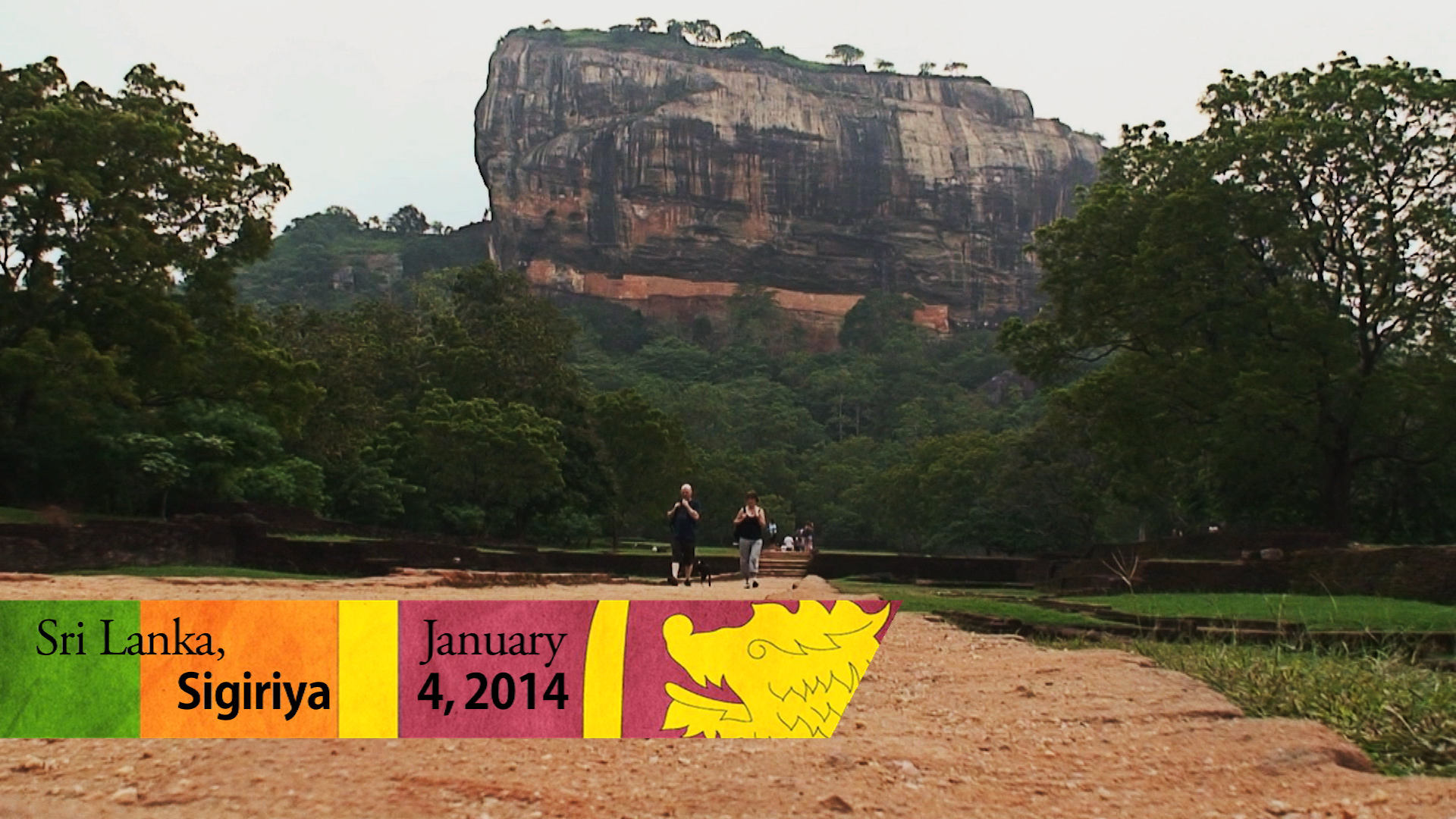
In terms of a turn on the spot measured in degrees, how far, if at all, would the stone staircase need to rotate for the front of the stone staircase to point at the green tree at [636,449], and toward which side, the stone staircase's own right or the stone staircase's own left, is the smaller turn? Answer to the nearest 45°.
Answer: approximately 135° to the stone staircase's own right

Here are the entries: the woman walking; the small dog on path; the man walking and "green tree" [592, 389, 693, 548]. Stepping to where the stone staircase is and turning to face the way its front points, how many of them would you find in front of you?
3

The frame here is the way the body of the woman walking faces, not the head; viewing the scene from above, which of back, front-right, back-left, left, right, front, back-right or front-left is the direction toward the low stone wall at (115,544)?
right

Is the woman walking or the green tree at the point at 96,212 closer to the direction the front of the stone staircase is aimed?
the woman walking

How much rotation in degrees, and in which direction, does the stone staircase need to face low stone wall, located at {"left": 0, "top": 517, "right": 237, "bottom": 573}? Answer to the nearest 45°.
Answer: approximately 45° to its right

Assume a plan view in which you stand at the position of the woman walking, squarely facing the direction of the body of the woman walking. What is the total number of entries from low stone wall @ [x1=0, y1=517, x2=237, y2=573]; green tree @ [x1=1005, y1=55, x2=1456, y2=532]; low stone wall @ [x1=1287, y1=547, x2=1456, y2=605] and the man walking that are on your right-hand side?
2

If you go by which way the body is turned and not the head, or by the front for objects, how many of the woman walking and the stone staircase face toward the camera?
2

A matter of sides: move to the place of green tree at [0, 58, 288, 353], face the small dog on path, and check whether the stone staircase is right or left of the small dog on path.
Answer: left

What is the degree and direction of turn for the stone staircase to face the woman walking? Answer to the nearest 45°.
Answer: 0° — it already faces them

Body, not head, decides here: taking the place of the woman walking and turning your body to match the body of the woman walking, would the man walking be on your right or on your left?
on your right
